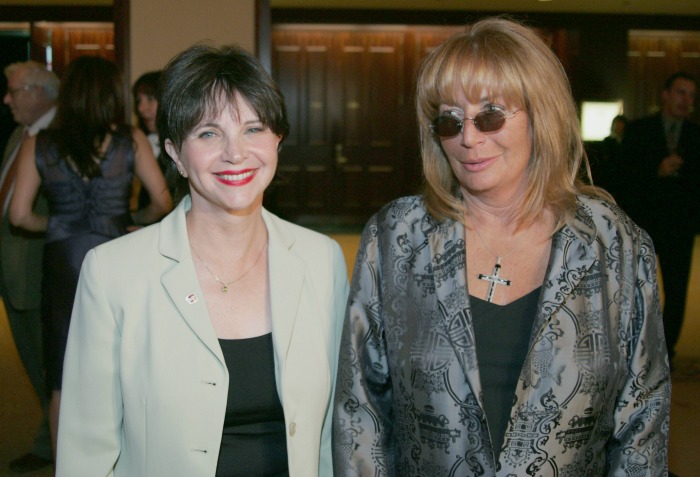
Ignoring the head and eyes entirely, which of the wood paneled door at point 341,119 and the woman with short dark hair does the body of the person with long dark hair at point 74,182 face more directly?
the wood paneled door

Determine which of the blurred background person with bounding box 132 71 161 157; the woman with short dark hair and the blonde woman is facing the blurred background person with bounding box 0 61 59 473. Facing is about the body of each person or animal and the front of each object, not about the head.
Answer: the blurred background person with bounding box 132 71 161 157

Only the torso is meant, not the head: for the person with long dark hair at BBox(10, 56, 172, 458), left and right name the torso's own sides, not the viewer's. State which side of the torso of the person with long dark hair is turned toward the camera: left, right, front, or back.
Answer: back

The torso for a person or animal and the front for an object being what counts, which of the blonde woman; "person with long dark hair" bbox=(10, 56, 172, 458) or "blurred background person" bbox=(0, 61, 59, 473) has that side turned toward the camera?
the blonde woman

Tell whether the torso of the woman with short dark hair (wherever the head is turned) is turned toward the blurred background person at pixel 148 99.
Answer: no

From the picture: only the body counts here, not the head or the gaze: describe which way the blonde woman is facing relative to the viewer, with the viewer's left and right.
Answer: facing the viewer

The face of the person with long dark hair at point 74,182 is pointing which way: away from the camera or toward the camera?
away from the camera

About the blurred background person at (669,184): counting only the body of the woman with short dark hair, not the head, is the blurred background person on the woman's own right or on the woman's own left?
on the woman's own left

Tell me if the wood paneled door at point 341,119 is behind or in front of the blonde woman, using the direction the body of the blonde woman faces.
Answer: behind

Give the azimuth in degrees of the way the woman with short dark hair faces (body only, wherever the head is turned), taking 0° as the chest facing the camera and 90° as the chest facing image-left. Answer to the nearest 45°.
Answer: approximately 315°

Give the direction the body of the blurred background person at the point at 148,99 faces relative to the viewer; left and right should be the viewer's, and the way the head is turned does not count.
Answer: facing the viewer and to the left of the viewer
